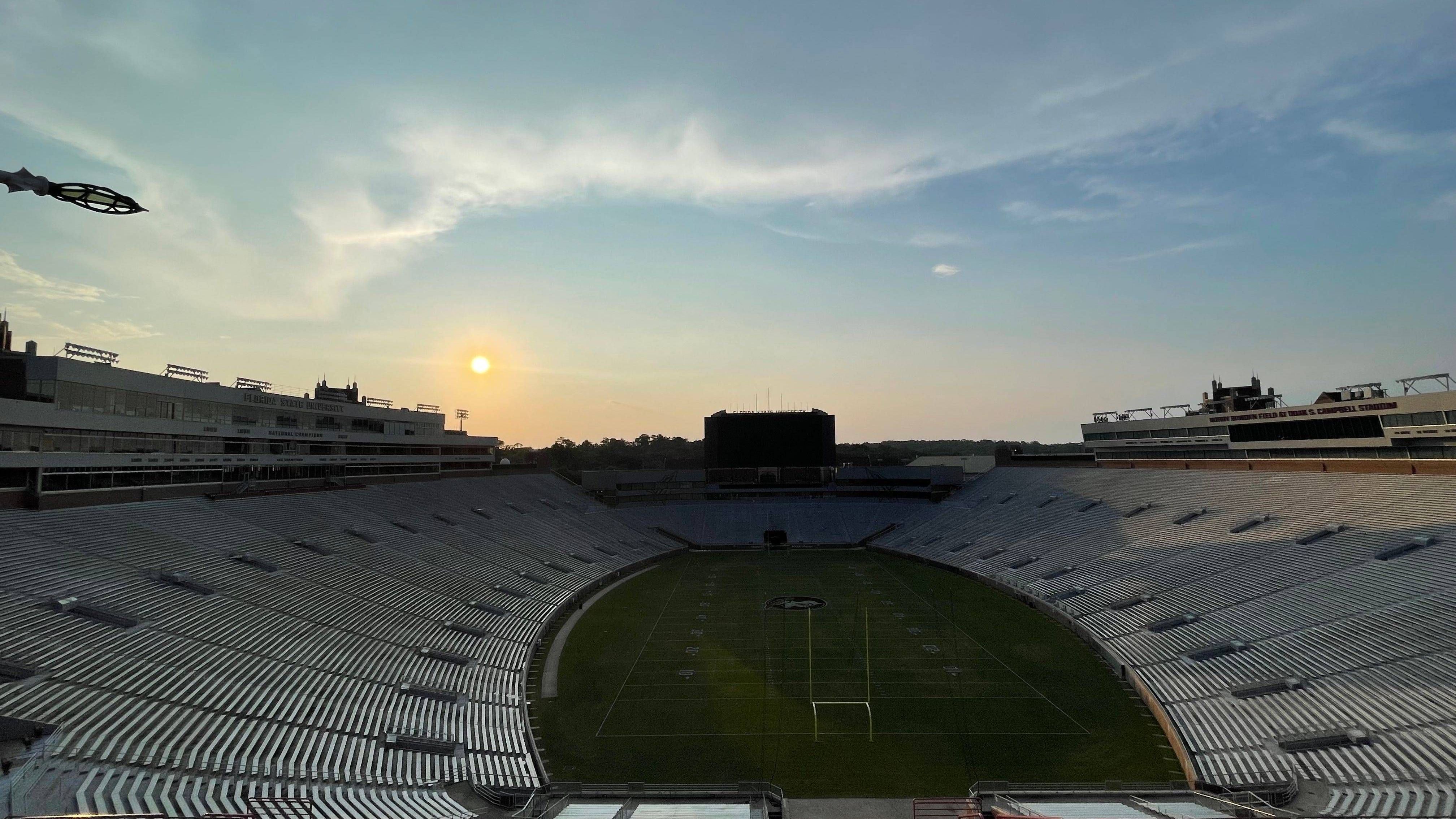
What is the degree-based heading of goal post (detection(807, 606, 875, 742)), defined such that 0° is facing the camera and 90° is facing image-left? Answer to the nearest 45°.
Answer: approximately 180°

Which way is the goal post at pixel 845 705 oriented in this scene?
away from the camera
